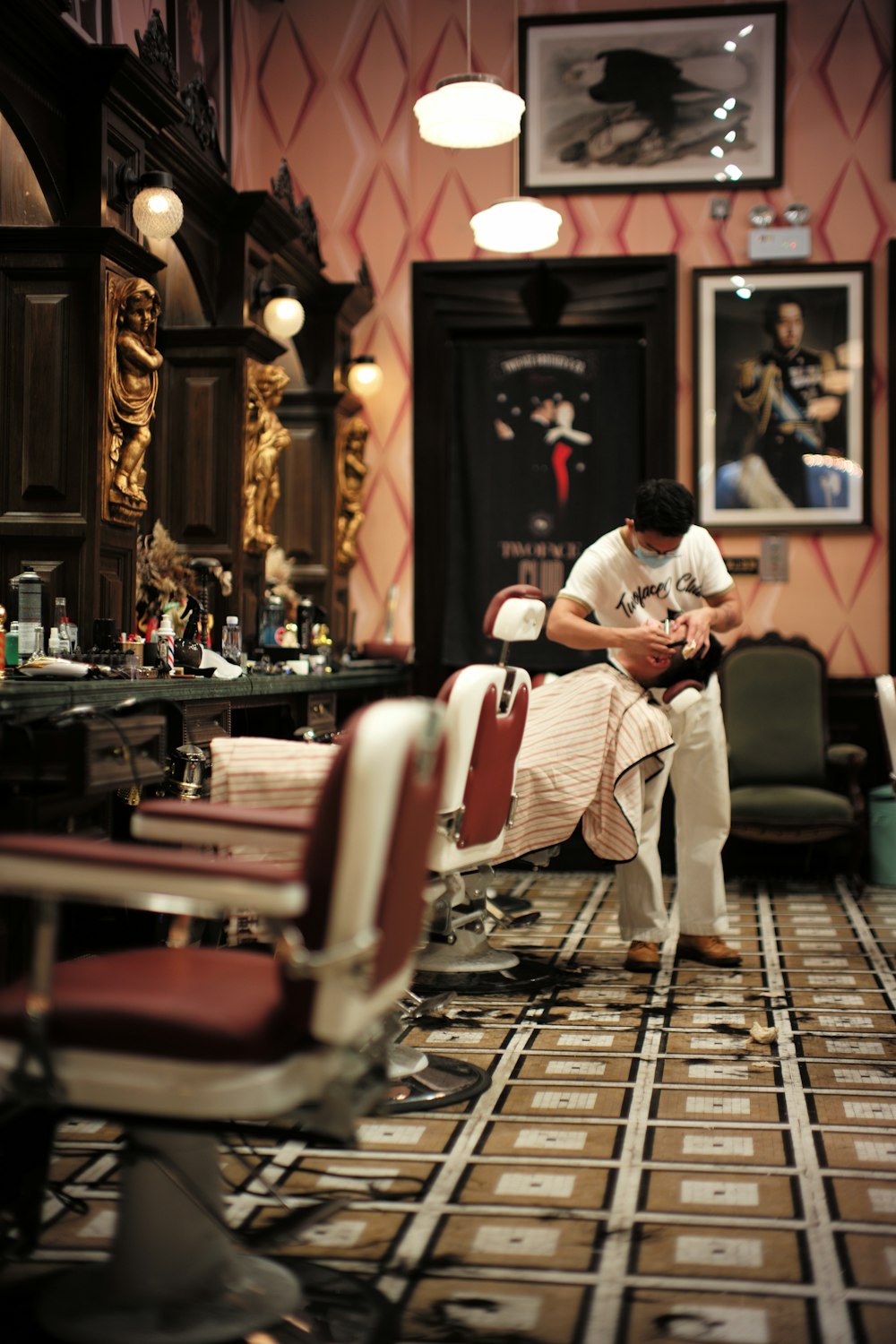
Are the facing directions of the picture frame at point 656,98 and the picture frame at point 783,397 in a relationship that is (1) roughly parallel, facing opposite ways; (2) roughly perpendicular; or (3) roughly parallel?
roughly parallel

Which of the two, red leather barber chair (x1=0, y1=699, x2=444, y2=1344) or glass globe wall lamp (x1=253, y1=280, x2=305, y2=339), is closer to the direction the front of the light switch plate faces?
the red leather barber chair

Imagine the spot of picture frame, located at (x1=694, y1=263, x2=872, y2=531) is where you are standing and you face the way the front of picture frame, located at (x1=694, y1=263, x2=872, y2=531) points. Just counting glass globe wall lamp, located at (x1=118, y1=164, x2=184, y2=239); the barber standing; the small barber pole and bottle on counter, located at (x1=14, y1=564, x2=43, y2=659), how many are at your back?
0

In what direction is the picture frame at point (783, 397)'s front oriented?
toward the camera

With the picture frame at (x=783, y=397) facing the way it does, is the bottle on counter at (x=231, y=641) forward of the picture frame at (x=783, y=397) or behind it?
forward

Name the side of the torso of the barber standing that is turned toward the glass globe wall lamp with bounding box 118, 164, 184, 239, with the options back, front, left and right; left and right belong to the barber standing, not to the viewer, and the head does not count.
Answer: right

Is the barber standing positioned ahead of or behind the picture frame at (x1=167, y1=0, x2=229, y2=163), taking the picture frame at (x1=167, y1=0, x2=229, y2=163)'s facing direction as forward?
ahead

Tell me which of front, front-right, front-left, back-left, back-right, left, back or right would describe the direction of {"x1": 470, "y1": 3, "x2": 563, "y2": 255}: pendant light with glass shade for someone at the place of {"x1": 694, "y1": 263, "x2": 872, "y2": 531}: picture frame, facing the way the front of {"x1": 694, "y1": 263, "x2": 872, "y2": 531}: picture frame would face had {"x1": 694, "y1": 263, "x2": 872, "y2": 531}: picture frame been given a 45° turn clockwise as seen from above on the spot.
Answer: front

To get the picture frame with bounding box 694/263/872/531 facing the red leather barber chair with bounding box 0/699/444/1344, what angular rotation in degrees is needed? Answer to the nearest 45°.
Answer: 0° — it already faces it

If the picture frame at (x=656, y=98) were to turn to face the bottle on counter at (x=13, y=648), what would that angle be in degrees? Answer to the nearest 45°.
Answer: approximately 45° to its right

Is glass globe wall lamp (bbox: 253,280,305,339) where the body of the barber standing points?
no

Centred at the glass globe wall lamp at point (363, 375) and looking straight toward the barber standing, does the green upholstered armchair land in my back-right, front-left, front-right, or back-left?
front-left
